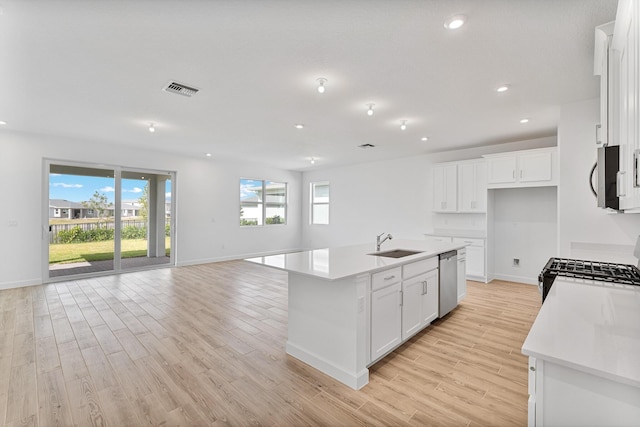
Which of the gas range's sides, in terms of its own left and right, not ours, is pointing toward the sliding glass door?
front

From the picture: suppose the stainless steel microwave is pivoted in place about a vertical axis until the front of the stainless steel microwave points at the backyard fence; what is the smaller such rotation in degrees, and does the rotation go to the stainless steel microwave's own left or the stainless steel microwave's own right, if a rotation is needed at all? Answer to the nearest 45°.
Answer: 0° — it already faces it

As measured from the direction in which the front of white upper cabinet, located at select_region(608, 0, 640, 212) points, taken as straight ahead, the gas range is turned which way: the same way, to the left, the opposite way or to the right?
the same way

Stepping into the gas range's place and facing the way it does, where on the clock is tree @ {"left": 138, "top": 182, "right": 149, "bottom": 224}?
The tree is roughly at 12 o'clock from the gas range.

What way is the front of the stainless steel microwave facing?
to the viewer's left

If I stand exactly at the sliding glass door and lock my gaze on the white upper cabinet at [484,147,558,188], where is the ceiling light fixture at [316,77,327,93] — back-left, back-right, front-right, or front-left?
front-right

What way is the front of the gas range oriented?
to the viewer's left

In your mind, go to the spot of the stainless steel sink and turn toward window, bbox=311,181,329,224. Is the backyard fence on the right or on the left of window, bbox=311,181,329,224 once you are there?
left

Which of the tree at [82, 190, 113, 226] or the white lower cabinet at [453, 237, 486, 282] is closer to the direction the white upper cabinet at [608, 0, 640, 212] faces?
the tree

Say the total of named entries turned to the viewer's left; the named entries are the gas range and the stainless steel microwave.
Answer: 2

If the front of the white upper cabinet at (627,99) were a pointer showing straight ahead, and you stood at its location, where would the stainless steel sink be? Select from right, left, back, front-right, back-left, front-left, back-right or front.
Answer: front-right

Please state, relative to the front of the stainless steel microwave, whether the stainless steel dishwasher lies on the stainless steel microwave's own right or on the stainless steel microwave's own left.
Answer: on the stainless steel microwave's own right

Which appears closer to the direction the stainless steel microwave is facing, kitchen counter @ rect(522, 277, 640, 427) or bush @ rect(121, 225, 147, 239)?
the bush

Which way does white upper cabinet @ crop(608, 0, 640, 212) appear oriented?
to the viewer's left

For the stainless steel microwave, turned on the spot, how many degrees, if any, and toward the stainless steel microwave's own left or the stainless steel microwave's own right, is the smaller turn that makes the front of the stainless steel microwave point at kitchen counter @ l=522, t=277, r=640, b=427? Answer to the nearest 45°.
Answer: approximately 90° to the stainless steel microwave's own left

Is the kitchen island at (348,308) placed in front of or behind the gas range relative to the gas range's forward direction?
in front

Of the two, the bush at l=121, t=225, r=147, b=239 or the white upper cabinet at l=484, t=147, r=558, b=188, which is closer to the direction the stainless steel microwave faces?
the bush
